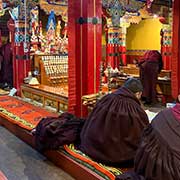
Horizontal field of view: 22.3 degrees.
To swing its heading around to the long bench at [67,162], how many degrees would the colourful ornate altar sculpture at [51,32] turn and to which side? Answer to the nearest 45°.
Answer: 0° — it already faces it

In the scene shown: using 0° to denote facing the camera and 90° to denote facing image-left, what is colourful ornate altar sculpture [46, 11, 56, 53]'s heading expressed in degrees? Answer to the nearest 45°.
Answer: approximately 0°

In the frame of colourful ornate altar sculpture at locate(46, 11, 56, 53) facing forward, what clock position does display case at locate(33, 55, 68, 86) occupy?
The display case is roughly at 12 o'clock from the colourful ornate altar sculpture.

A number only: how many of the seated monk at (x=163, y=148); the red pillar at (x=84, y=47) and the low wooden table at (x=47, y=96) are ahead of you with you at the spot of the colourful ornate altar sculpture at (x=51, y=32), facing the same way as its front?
3

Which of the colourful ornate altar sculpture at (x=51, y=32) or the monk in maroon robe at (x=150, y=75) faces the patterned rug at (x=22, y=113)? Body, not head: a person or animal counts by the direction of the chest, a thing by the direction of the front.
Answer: the colourful ornate altar sculpture

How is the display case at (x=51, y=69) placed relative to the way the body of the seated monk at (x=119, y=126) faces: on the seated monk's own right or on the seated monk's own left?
on the seated monk's own left

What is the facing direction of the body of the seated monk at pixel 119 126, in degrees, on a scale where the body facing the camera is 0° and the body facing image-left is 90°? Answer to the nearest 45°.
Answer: approximately 225°

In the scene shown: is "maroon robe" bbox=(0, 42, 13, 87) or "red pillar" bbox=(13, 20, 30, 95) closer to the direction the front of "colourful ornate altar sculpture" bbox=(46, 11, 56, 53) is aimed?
the red pillar
